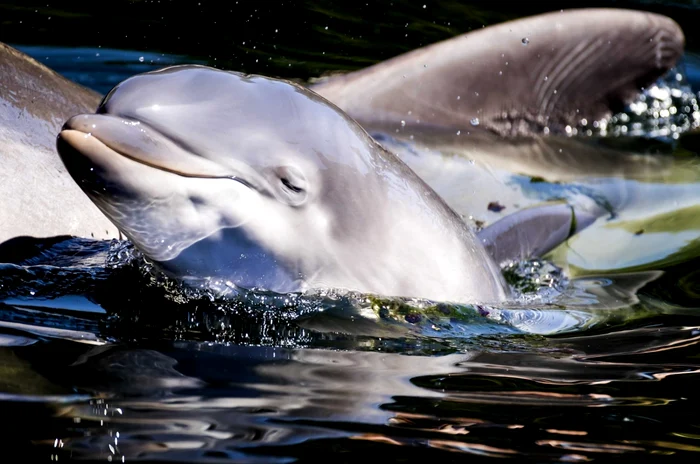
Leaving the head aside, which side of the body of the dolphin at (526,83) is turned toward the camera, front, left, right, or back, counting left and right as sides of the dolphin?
left
